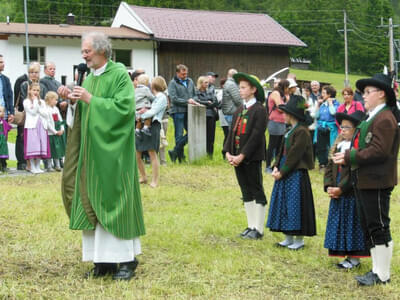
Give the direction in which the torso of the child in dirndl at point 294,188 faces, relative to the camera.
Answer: to the viewer's left

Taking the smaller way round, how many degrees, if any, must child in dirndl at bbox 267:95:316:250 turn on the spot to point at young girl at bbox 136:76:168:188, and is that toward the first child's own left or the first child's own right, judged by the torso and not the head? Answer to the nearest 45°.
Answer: approximately 45° to the first child's own right

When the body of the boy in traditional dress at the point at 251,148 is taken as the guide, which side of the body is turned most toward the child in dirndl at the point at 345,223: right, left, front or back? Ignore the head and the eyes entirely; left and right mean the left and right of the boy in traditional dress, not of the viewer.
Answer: left

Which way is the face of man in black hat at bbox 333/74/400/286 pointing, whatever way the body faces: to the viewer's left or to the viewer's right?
to the viewer's left

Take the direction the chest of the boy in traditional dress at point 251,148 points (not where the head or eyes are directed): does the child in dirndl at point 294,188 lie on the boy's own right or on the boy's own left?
on the boy's own left

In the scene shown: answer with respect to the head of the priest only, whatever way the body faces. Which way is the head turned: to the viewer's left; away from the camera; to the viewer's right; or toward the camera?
to the viewer's left

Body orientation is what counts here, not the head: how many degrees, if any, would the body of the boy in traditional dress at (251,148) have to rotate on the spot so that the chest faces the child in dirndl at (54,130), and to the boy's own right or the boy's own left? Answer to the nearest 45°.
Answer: approximately 90° to the boy's own right

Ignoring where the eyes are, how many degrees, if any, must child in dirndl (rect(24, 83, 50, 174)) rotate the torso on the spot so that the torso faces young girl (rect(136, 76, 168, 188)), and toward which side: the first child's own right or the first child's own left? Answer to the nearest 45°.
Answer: approximately 45° to the first child's own left

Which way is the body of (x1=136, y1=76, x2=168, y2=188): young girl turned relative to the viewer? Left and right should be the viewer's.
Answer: facing to the left of the viewer

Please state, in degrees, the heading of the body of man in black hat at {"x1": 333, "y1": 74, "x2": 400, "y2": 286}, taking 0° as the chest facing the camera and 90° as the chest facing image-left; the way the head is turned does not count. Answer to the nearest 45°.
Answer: approximately 90°

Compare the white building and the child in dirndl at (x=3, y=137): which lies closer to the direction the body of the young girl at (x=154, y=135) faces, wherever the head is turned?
the child in dirndl
